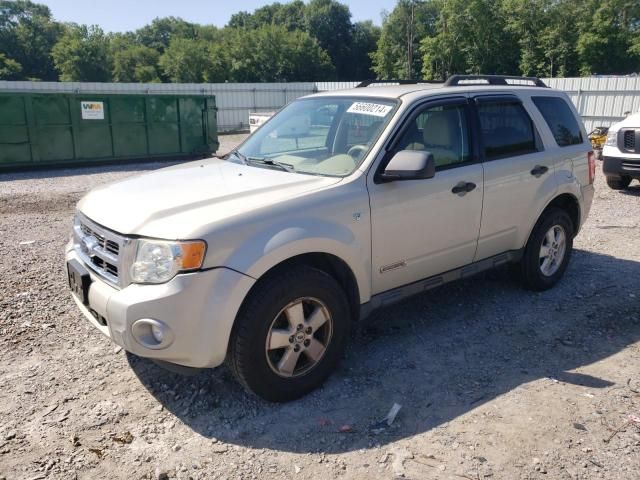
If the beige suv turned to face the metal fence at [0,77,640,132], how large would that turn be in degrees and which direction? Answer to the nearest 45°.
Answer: approximately 135° to its right

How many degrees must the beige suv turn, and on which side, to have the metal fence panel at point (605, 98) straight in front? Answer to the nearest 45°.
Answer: approximately 180°

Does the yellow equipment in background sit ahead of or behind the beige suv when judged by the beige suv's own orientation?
behind

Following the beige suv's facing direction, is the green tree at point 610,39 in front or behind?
behind

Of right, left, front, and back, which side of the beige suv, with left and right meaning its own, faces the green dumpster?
right
